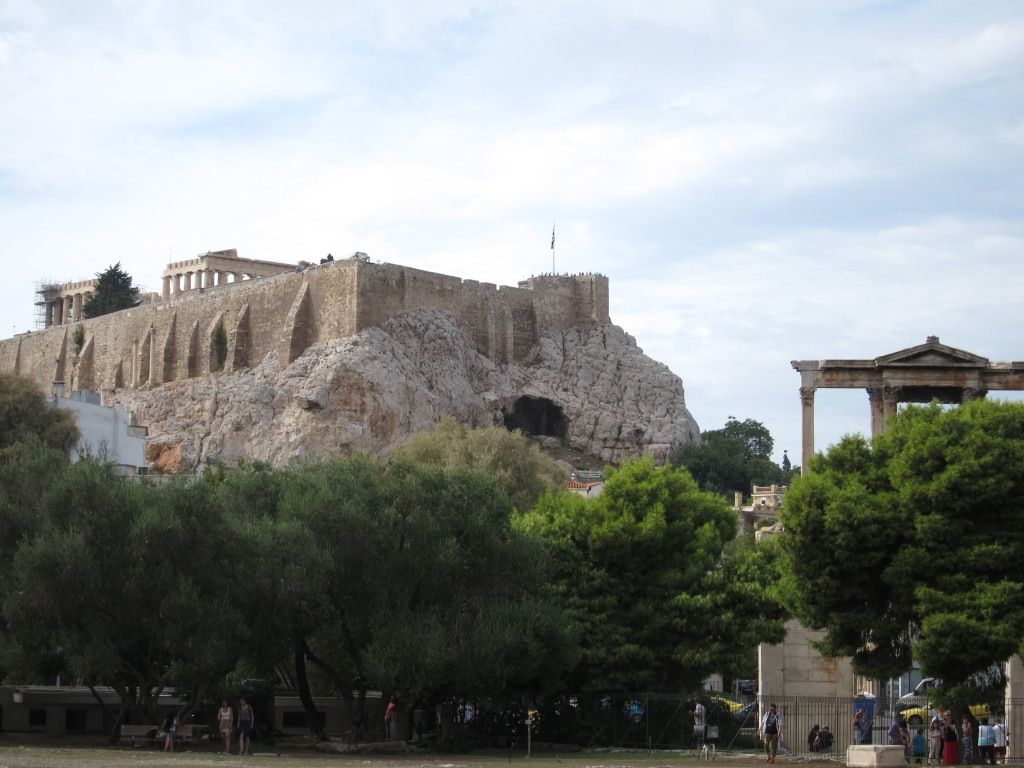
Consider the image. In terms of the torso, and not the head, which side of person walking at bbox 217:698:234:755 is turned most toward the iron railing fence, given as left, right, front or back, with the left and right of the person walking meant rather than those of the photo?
left

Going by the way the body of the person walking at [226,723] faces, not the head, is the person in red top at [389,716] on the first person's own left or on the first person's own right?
on the first person's own left

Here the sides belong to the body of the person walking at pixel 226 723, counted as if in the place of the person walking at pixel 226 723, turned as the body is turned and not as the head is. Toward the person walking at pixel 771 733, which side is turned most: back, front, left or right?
left

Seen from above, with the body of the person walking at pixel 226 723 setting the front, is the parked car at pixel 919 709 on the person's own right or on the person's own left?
on the person's own left

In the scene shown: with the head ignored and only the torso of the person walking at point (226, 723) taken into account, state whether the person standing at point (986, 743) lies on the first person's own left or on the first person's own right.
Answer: on the first person's own left

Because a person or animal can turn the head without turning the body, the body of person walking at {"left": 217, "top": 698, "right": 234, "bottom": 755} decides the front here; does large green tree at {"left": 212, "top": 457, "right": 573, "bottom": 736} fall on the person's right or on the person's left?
on the person's left

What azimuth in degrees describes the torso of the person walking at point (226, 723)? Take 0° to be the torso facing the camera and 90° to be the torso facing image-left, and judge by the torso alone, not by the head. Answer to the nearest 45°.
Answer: approximately 0°

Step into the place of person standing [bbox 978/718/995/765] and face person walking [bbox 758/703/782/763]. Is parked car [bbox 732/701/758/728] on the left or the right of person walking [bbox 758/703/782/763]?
right

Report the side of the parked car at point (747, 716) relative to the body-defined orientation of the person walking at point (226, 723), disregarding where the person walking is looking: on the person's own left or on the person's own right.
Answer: on the person's own left
